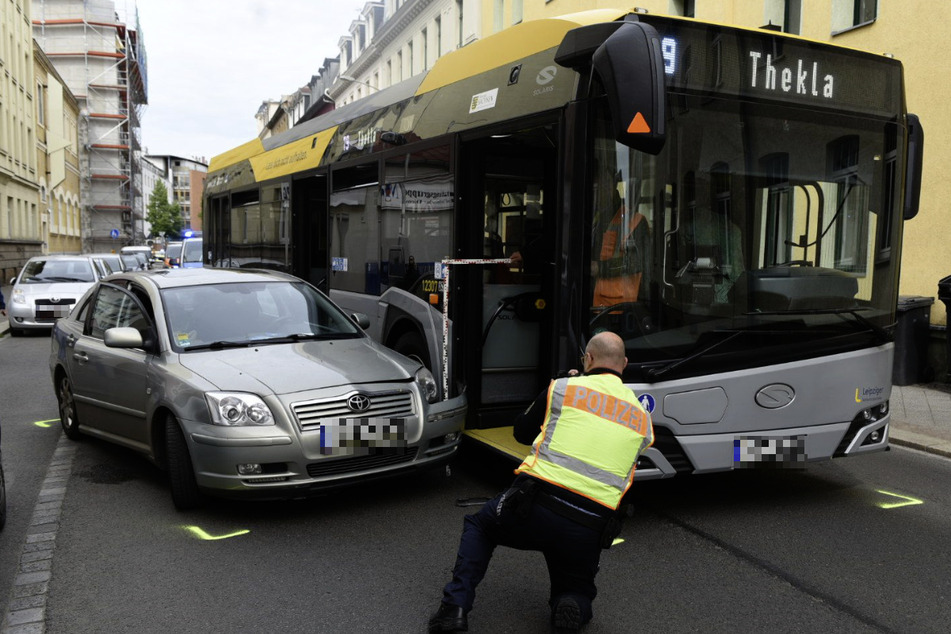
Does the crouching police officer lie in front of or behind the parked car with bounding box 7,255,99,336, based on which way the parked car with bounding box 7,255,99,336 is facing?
in front

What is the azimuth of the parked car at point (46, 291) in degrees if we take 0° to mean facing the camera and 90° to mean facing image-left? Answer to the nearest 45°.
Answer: approximately 0°

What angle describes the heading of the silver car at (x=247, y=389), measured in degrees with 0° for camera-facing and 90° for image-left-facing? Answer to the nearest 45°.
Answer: approximately 315°

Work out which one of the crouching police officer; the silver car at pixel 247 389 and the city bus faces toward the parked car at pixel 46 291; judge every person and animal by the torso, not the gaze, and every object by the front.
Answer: the crouching police officer

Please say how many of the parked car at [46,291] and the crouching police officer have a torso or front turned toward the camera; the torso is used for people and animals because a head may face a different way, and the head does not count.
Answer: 1

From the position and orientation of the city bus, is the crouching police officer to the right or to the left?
on its right

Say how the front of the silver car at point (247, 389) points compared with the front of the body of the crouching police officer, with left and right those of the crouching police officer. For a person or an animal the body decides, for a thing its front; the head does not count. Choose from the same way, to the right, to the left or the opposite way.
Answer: the opposite way

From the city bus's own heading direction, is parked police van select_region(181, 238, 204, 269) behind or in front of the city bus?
behind

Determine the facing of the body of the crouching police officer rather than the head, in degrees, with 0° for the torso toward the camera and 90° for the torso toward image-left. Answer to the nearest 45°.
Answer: approximately 135°

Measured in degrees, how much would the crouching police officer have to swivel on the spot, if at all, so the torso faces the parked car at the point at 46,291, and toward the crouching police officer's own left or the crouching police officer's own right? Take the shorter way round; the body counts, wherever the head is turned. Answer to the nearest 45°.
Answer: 0° — they already face it

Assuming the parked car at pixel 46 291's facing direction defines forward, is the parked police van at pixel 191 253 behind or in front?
behind

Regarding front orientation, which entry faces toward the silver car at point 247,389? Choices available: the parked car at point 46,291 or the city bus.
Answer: the parked car
